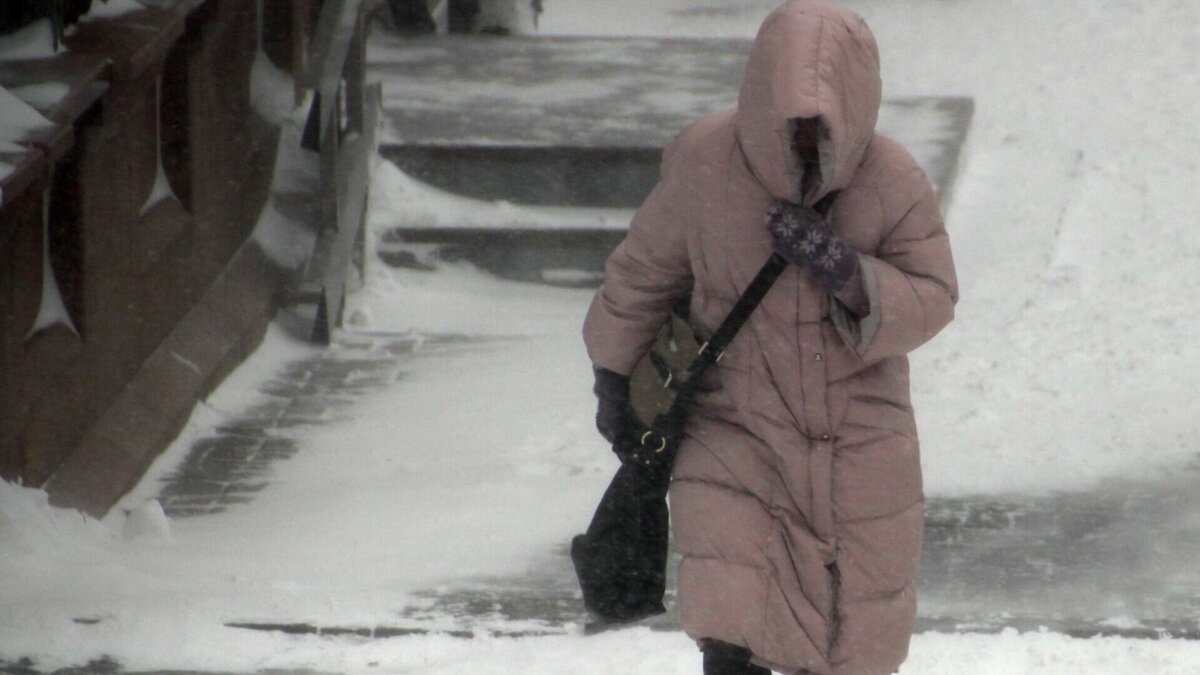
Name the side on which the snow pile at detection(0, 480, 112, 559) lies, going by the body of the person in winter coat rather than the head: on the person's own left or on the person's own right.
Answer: on the person's own right

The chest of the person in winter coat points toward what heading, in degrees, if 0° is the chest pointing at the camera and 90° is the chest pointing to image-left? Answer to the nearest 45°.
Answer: approximately 0°
